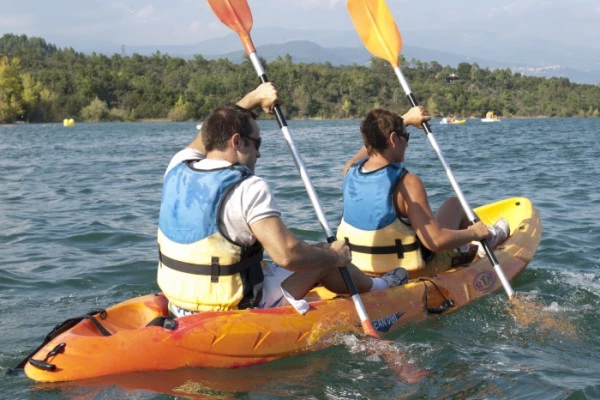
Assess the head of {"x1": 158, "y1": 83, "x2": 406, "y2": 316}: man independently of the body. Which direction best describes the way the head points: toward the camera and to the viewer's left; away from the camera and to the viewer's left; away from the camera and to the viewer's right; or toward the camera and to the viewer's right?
away from the camera and to the viewer's right

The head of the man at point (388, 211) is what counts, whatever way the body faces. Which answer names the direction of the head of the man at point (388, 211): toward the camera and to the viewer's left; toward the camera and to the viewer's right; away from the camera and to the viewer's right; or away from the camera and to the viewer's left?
away from the camera and to the viewer's right

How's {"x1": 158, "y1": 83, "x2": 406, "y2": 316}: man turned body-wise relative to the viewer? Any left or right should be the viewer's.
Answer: facing away from the viewer and to the right of the viewer

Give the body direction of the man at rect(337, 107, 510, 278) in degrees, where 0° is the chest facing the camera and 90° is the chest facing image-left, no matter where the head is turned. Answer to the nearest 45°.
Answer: approximately 225°

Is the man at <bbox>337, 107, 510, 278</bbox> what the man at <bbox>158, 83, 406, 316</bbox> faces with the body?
yes

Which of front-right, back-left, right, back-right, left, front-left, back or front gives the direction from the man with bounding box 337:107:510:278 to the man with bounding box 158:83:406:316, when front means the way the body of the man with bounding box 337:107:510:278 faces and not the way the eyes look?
back
